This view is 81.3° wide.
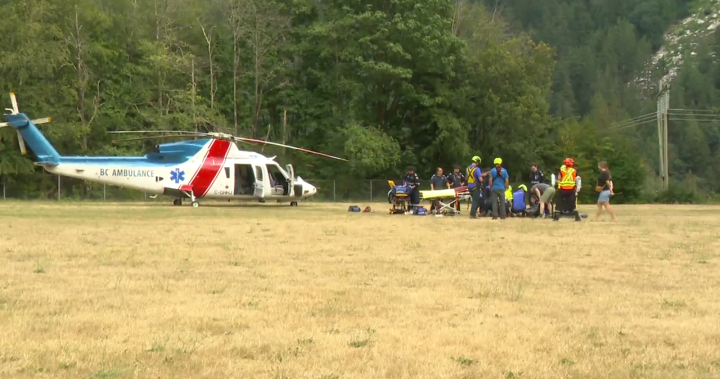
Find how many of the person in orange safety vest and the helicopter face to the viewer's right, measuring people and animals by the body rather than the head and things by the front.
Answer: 1

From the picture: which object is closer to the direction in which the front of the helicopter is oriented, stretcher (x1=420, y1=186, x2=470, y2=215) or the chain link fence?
the stretcher

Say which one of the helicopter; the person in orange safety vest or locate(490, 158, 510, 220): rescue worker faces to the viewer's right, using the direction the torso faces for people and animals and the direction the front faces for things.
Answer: the helicopter

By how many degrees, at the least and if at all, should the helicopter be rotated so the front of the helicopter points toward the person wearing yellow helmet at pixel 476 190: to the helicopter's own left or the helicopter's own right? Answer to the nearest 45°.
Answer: approximately 45° to the helicopter's own right

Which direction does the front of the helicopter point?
to the viewer's right
